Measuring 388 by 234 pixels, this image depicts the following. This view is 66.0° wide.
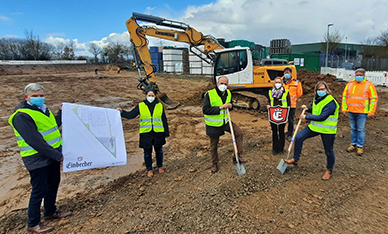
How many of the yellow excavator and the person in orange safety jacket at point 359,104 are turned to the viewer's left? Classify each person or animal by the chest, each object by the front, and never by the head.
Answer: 1

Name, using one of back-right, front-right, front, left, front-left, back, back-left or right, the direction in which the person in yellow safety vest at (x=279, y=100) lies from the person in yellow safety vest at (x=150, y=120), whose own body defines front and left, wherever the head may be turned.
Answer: left

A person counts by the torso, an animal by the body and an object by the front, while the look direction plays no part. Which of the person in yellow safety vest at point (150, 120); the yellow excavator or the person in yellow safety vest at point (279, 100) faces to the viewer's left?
the yellow excavator

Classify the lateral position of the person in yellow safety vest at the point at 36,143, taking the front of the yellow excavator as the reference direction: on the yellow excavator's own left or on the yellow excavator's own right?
on the yellow excavator's own left

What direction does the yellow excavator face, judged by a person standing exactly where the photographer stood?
facing to the left of the viewer

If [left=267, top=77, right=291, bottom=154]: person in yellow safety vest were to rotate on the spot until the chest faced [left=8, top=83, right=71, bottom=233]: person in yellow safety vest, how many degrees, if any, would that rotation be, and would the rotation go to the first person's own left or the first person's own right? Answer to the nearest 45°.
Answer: approximately 45° to the first person's own right

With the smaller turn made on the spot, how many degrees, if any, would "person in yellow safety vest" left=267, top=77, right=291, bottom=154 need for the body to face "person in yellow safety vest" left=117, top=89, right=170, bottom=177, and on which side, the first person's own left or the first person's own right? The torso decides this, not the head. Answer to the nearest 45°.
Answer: approximately 45° to the first person's own right

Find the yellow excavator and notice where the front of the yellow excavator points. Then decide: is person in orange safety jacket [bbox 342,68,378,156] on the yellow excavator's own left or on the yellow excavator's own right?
on the yellow excavator's own left
